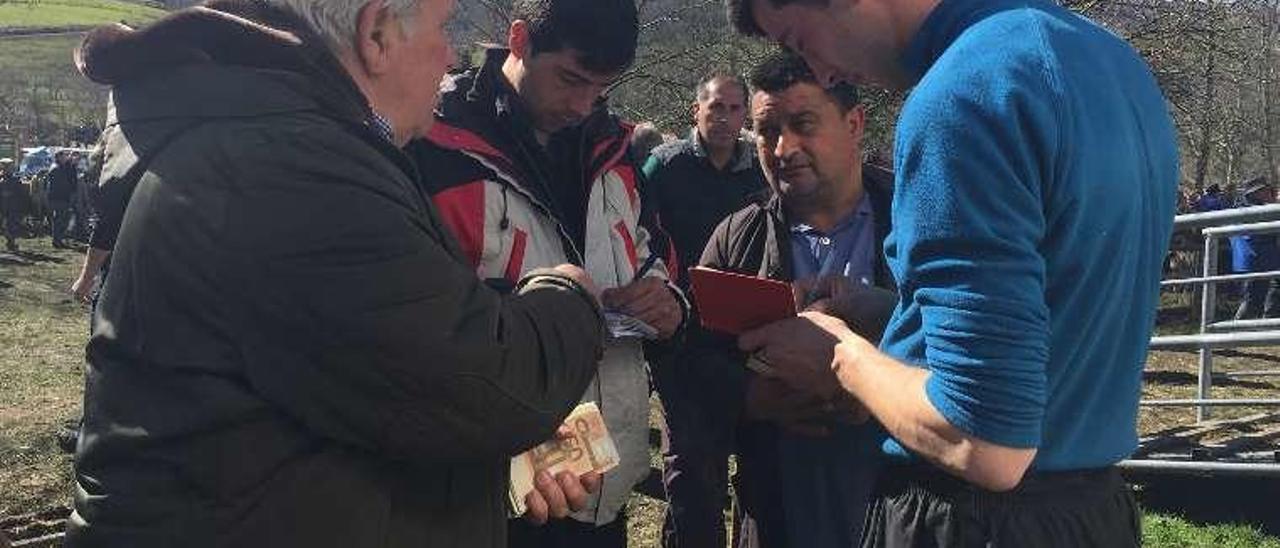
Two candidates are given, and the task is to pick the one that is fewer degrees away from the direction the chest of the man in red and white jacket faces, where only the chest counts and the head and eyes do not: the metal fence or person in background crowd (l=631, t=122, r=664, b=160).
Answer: the metal fence

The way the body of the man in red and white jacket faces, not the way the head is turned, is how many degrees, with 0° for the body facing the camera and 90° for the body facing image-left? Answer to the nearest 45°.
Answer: approximately 315°

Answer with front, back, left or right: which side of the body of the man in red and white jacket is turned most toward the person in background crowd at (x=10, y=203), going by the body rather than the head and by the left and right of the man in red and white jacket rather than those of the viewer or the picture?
back

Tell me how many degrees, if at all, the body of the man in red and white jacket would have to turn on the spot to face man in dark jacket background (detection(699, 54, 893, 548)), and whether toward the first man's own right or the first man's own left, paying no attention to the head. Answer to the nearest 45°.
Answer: approximately 45° to the first man's own left

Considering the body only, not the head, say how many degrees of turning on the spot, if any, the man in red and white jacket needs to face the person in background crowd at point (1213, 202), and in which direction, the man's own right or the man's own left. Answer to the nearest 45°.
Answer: approximately 90° to the man's own left

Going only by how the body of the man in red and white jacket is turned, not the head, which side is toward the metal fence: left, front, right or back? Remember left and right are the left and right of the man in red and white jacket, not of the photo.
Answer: left

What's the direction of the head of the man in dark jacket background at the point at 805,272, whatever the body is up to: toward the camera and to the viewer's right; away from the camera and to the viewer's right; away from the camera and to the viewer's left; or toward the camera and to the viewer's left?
toward the camera and to the viewer's left

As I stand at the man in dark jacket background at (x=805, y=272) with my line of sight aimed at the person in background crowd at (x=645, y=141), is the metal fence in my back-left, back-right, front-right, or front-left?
front-right

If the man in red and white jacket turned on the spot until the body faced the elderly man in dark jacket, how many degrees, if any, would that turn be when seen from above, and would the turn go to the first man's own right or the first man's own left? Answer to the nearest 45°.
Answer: approximately 45° to the first man's own right

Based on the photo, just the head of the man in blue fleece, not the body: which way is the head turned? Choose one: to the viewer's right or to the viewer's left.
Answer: to the viewer's left
